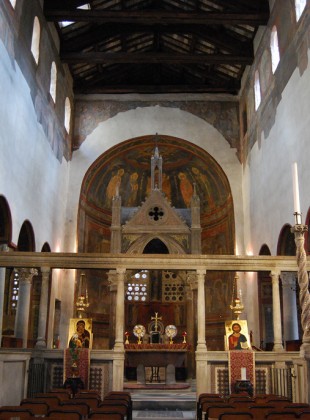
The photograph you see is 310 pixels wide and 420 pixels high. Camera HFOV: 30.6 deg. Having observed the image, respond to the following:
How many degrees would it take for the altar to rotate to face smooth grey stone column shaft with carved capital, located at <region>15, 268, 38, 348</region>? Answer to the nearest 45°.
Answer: approximately 90° to its right

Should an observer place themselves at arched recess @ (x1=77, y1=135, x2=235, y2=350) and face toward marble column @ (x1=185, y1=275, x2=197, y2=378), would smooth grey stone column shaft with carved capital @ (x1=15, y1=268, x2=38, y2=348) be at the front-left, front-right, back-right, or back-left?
front-right

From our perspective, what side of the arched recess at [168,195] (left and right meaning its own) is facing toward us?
front

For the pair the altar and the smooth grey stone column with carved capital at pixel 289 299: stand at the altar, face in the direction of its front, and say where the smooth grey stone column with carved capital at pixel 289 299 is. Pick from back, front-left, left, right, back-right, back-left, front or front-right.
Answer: left

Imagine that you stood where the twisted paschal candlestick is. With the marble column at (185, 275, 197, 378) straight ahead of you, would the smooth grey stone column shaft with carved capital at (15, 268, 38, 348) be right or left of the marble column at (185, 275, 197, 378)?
left

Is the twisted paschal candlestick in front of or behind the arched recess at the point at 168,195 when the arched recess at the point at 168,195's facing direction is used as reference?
in front

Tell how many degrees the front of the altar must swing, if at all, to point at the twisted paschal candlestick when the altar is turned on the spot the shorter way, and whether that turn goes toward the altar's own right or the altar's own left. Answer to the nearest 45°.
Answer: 0° — it already faces it

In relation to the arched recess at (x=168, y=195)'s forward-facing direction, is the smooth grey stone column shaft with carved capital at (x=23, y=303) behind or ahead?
ahead

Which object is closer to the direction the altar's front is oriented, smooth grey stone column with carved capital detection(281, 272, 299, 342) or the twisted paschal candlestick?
the twisted paschal candlestick

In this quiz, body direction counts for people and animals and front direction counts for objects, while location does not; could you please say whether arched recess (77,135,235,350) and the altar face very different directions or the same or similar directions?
same or similar directions

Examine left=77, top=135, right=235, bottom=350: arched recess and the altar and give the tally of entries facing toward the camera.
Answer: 2
